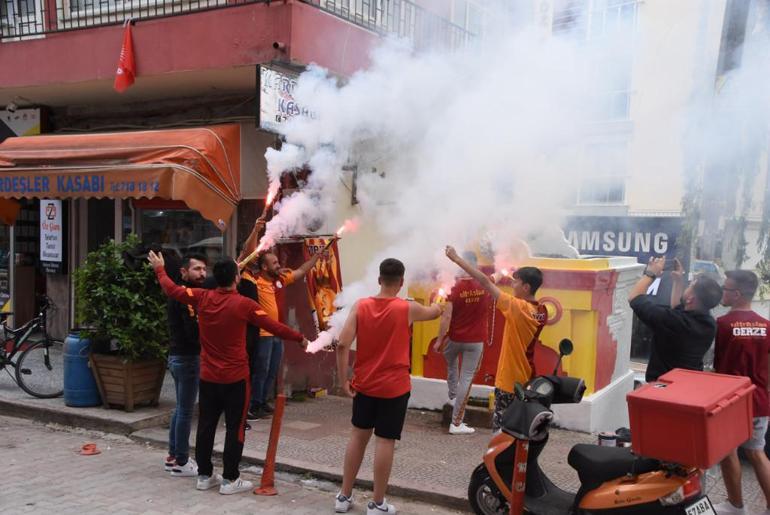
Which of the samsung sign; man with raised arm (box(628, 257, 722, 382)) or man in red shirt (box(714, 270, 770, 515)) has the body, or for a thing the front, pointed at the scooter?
the samsung sign

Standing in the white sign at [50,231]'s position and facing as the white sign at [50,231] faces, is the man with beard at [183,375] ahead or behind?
ahead

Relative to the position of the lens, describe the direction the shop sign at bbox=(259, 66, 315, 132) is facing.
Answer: facing the viewer and to the right of the viewer

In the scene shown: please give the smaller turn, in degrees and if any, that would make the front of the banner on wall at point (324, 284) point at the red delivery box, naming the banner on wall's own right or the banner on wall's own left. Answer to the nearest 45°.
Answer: approximately 45° to the banner on wall's own left

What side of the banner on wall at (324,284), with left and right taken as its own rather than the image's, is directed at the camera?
front

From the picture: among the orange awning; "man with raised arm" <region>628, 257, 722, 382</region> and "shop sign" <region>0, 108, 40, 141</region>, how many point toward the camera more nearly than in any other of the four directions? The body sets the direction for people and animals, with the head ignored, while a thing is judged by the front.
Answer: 2

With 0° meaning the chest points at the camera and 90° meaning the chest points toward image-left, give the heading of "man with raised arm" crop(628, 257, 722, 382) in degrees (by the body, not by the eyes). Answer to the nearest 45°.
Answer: approximately 135°

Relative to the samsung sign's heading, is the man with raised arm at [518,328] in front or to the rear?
in front

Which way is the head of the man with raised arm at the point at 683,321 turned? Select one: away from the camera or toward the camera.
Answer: away from the camera

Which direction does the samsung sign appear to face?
toward the camera
